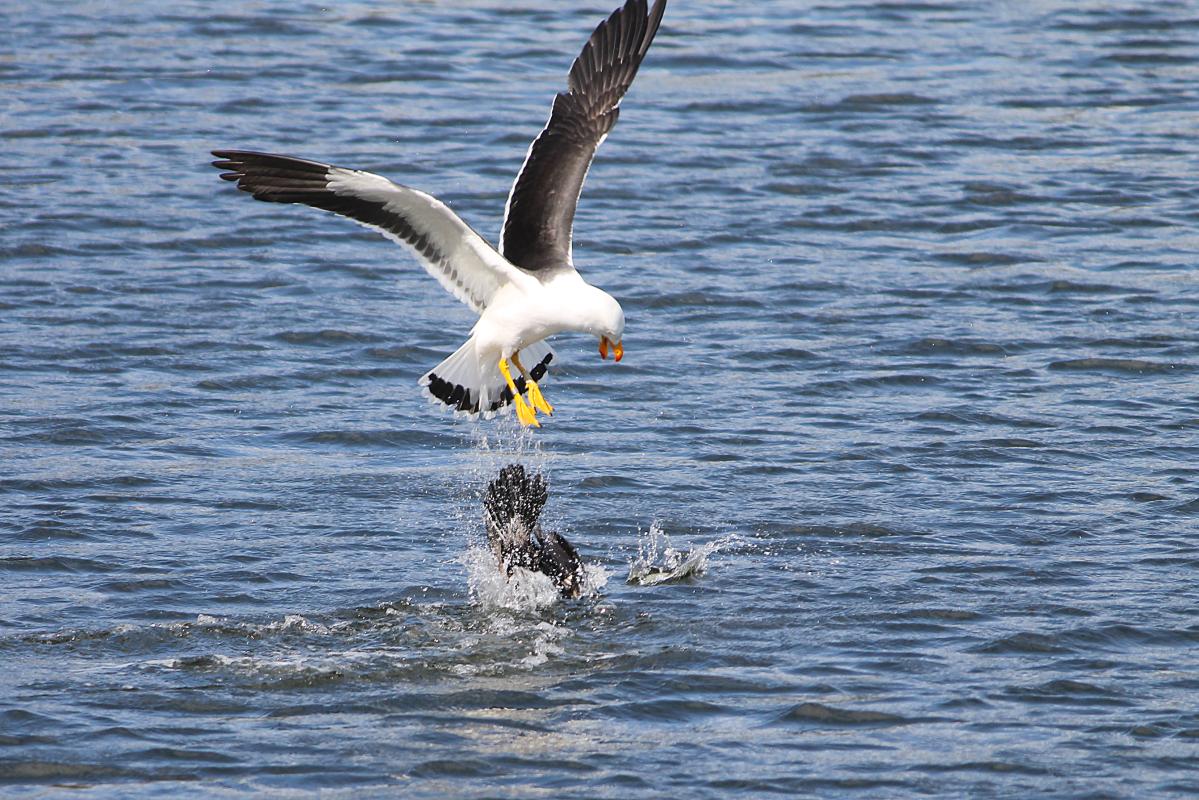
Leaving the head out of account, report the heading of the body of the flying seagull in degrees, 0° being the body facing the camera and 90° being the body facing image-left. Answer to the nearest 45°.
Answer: approximately 315°
